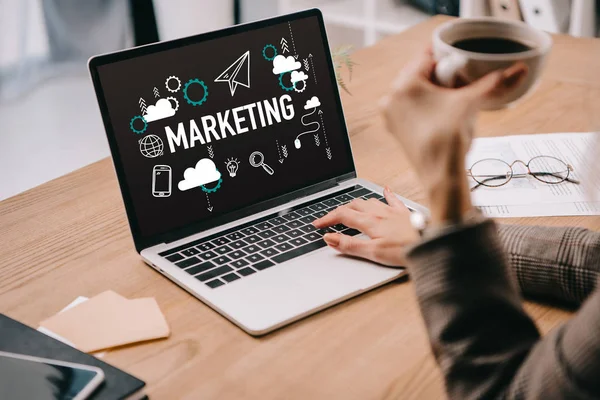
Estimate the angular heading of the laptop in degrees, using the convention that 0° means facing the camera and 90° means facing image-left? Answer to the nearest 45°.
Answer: approximately 315°
